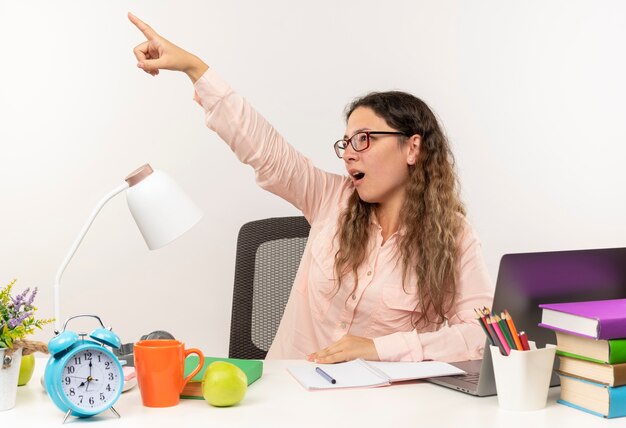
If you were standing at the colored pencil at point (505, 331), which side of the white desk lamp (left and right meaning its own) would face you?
front

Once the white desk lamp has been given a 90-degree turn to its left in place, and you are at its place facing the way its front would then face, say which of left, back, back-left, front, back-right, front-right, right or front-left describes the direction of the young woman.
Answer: front-right

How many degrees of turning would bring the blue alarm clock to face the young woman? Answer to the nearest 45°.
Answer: approximately 90° to its left

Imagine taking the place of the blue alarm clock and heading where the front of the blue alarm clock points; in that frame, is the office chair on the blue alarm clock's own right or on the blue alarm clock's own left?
on the blue alarm clock's own left

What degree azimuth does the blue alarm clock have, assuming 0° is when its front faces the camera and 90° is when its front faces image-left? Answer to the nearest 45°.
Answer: approximately 315°

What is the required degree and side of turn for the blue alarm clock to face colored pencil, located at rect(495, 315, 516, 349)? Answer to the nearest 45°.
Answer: approximately 45° to its left

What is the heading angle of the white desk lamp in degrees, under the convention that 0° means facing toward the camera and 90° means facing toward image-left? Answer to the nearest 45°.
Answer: approximately 270°

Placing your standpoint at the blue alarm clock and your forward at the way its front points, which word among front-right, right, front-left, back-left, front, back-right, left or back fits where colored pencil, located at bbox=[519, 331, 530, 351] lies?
front-left

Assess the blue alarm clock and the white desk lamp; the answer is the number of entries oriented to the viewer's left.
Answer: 0
